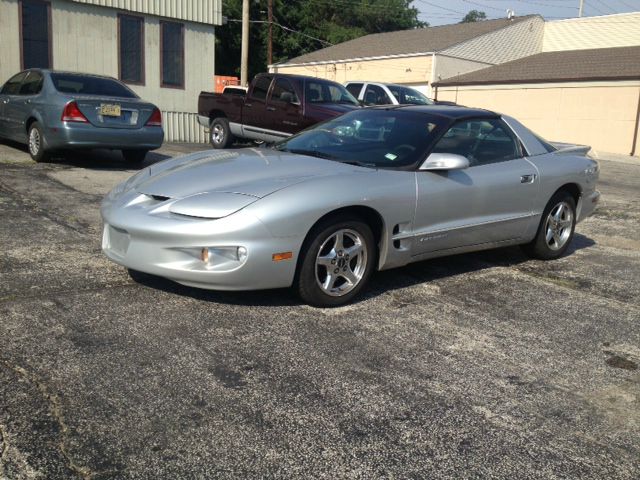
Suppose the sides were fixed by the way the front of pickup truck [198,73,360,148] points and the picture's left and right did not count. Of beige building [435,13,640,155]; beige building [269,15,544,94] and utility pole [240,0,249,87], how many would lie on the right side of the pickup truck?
0

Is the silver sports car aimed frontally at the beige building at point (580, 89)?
no

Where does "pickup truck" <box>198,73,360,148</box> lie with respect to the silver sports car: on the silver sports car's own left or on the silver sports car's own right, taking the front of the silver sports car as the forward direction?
on the silver sports car's own right

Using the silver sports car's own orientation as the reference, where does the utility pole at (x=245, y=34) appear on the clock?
The utility pole is roughly at 4 o'clock from the silver sports car.

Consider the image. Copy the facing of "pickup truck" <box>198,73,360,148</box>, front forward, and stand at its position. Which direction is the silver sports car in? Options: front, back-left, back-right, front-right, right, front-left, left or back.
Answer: front-right

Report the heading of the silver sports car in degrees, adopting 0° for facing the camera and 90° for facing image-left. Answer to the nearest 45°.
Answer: approximately 45°

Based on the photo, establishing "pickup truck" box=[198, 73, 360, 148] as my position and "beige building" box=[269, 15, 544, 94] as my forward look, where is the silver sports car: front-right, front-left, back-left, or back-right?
back-right

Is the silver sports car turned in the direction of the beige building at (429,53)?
no

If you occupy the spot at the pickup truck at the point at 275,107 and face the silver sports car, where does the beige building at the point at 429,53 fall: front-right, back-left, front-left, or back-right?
back-left

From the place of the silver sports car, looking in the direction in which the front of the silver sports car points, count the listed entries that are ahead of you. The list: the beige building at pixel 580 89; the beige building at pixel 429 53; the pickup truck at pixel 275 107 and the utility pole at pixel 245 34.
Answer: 0

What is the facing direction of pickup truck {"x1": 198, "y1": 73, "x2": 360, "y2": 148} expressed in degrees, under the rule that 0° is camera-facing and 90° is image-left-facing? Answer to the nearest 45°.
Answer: approximately 315°

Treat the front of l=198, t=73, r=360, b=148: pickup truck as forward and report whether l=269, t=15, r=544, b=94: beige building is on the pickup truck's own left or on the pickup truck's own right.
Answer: on the pickup truck's own left

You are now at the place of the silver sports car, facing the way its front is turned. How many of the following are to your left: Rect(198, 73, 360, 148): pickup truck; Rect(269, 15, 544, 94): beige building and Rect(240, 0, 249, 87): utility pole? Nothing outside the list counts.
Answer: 0

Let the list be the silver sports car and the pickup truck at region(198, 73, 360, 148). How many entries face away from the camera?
0
